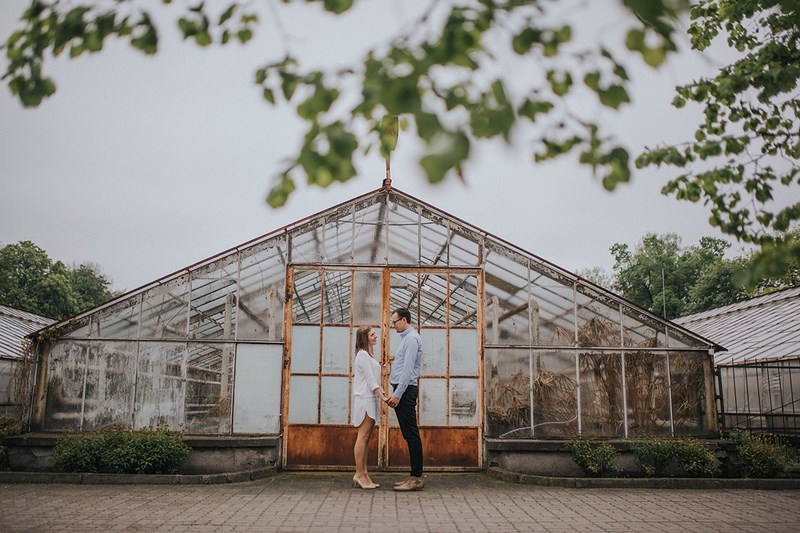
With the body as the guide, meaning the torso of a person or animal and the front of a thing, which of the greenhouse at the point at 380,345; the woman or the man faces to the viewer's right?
the woman

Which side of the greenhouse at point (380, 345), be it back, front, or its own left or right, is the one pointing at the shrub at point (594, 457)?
left

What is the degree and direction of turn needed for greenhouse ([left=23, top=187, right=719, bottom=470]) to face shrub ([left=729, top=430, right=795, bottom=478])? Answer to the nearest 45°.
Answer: approximately 90° to its left

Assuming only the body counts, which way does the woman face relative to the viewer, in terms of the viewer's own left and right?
facing to the right of the viewer

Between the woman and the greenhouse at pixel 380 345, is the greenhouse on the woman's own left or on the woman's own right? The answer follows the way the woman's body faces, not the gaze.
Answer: on the woman's own left

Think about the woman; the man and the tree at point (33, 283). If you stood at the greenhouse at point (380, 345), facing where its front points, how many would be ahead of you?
2

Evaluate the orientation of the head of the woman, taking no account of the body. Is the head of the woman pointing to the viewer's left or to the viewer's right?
to the viewer's right

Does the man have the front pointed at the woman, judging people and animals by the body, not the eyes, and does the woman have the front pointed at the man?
yes

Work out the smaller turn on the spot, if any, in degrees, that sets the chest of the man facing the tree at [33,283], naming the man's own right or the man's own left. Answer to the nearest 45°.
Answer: approximately 45° to the man's own right

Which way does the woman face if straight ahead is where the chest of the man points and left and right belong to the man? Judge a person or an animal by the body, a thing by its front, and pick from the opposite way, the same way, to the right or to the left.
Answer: the opposite way

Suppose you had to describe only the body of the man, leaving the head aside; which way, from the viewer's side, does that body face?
to the viewer's left

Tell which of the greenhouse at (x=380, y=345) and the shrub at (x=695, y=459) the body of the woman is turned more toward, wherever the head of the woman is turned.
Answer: the shrub

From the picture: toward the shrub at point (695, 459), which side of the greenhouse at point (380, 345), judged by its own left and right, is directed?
left
